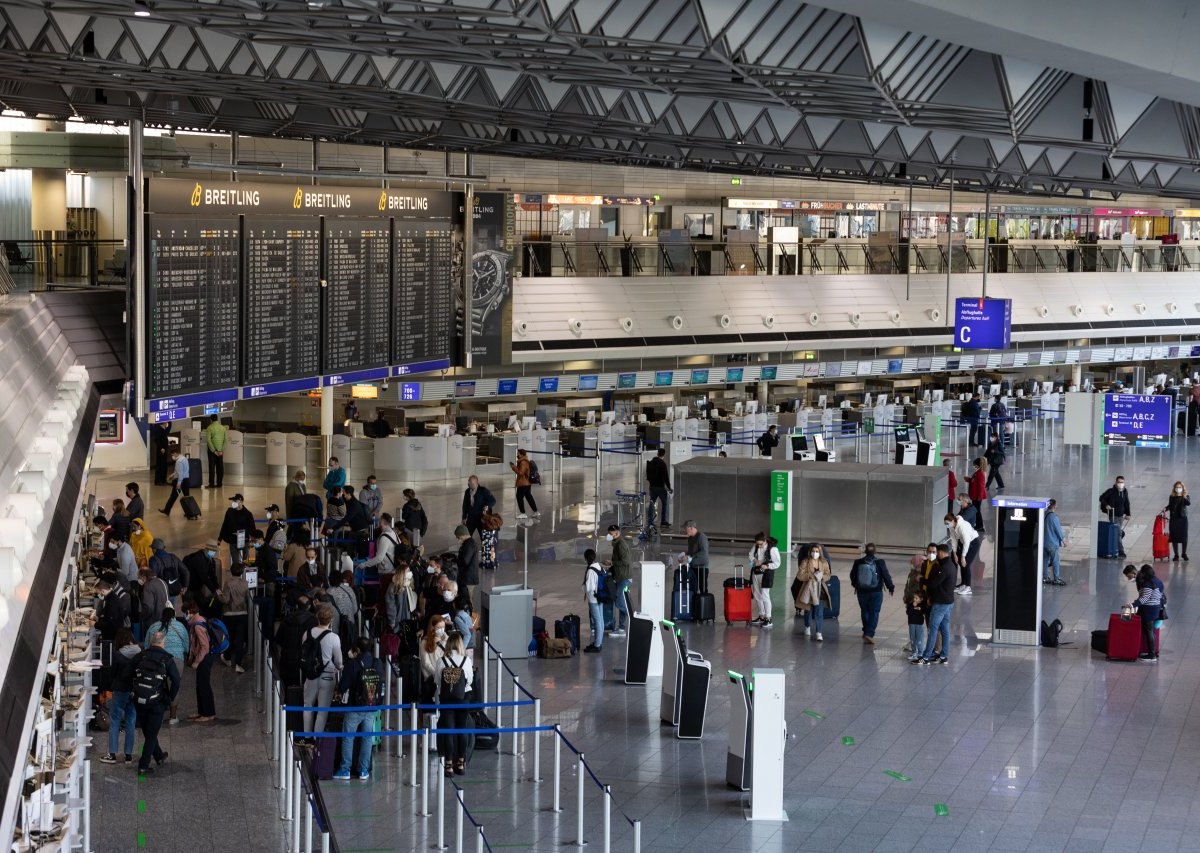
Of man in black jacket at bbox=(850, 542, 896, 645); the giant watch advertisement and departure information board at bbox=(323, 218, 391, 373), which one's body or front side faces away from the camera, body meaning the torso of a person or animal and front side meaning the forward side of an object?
the man in black jacket

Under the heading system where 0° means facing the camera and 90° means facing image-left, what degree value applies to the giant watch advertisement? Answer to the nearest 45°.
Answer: approximately 0°

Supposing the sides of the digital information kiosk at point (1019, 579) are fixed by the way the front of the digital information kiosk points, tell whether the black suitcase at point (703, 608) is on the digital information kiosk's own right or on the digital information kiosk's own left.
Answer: on the digital information kiosk's own right

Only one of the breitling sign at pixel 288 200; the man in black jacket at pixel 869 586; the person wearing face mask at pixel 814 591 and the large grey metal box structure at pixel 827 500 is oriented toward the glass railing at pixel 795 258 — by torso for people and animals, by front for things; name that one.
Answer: the man in black jacket

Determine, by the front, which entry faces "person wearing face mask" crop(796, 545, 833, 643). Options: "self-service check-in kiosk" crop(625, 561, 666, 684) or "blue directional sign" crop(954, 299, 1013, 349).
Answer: the blue directional sign

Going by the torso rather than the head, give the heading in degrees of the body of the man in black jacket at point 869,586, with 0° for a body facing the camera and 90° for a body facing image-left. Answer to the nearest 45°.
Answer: approximately 180°

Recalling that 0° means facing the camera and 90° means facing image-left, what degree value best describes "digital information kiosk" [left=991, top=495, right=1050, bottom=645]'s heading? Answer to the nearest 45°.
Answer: approximately 0°

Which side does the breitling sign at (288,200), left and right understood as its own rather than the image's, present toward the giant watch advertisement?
left
